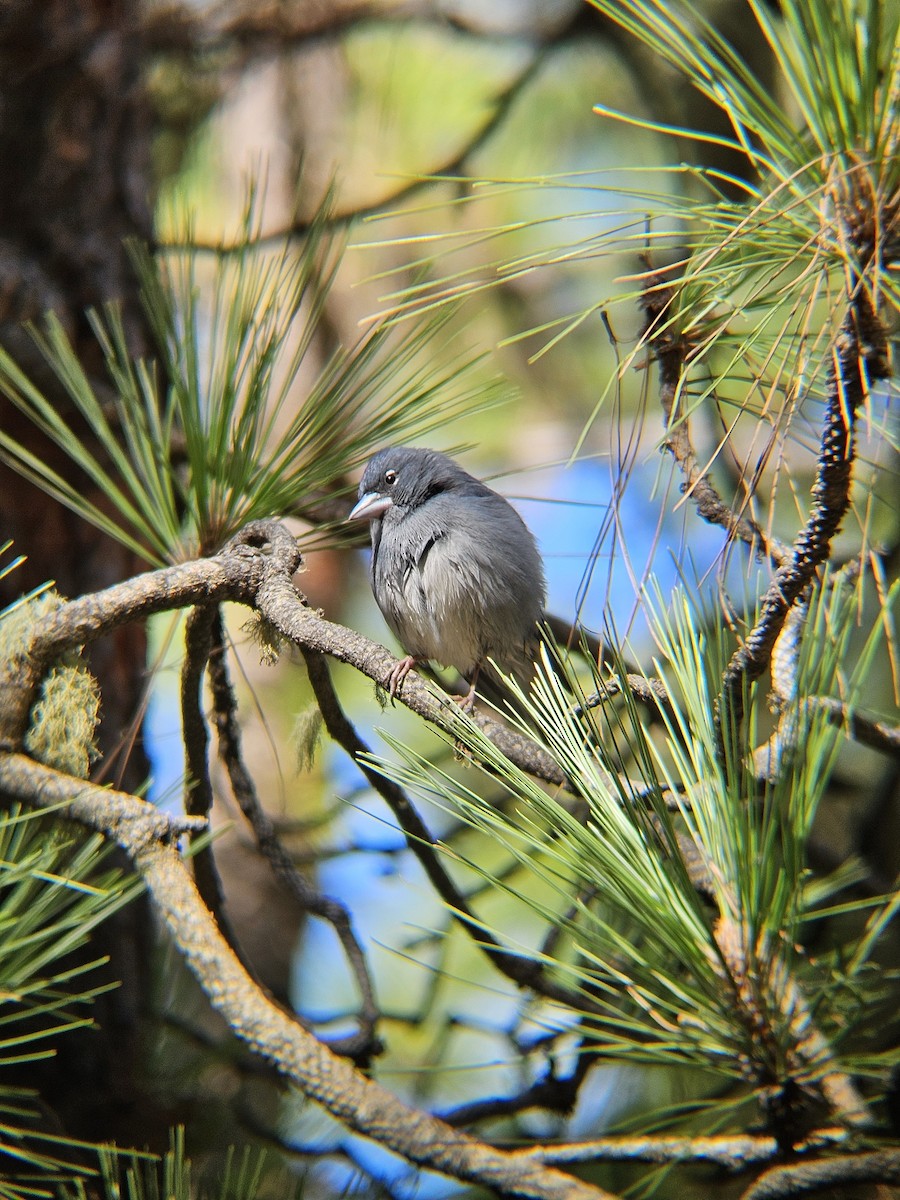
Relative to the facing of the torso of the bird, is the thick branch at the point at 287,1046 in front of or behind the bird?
in front

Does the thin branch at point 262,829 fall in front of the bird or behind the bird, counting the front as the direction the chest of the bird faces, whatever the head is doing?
in front

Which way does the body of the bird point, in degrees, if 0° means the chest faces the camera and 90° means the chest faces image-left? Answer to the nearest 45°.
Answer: approximately 45°

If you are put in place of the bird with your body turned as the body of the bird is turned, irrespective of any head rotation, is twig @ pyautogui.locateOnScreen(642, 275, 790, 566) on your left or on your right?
on your left

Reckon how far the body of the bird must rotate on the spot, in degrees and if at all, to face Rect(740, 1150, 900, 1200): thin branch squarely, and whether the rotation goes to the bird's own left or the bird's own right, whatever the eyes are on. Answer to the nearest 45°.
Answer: approximately 45° to the bird's own left
